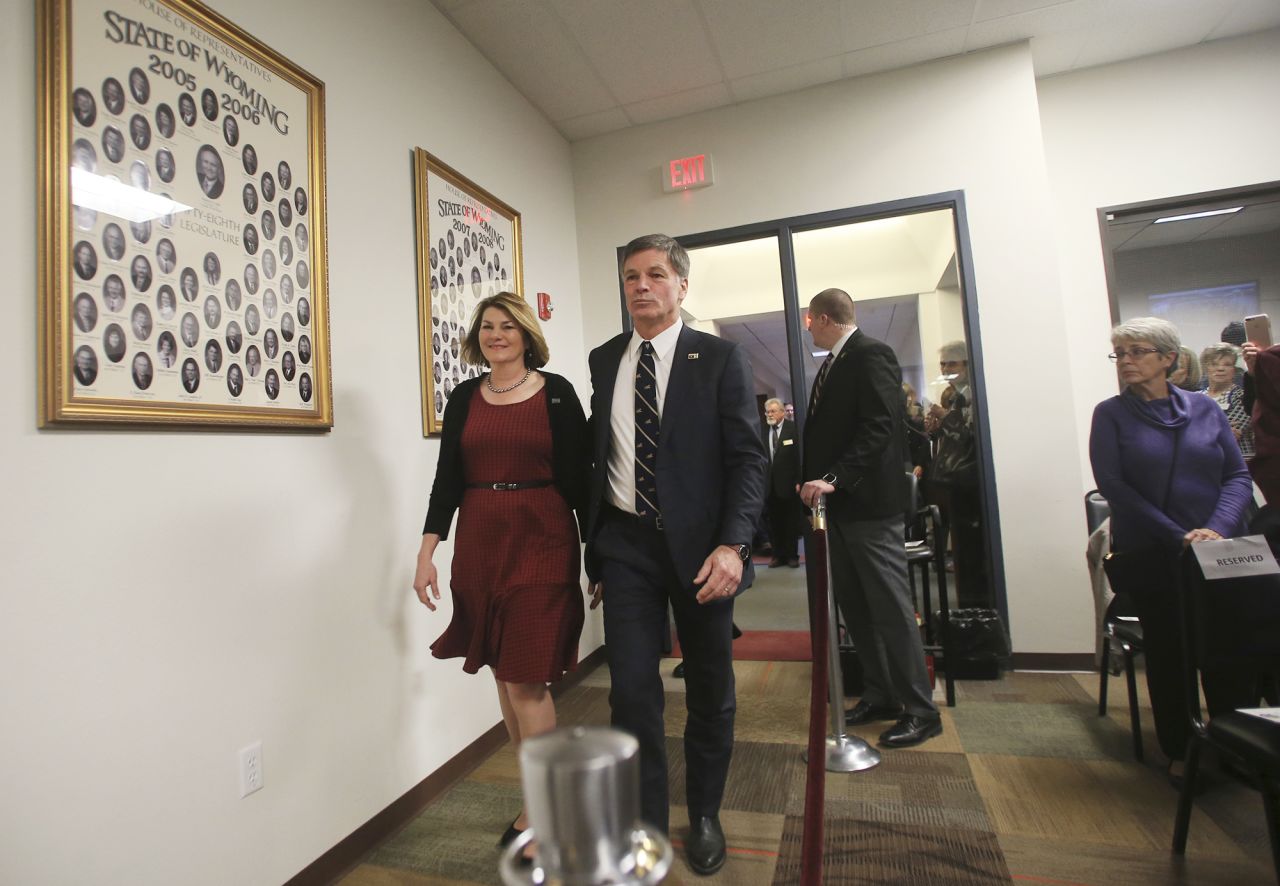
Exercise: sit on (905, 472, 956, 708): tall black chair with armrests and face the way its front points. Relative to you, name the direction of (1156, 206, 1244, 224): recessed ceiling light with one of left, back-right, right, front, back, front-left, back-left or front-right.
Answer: left

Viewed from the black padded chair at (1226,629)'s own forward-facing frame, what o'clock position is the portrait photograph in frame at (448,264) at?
The portrait photograph in frame is roughly at 4 o'clock from the black padded chair.

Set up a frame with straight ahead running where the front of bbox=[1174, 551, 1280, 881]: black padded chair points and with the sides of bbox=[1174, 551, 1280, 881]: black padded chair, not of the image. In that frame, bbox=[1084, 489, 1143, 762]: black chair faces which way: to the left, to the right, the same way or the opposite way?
the same way

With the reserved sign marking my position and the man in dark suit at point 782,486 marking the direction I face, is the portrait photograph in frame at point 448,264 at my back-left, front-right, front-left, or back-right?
front-left

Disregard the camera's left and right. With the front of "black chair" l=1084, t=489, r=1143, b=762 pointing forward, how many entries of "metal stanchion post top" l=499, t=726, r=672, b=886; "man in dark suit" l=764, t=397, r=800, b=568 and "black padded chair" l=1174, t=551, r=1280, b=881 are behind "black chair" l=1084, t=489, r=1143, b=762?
1

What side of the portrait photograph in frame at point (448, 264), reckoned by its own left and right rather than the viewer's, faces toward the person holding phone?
front

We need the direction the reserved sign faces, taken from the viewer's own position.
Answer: facing the viewer

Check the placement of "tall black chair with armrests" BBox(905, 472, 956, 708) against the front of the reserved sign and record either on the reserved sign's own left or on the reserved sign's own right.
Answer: on the reserved sign's own right

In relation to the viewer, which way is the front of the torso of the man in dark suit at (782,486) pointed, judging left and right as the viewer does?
facing the viewer and to the left of the viewer
